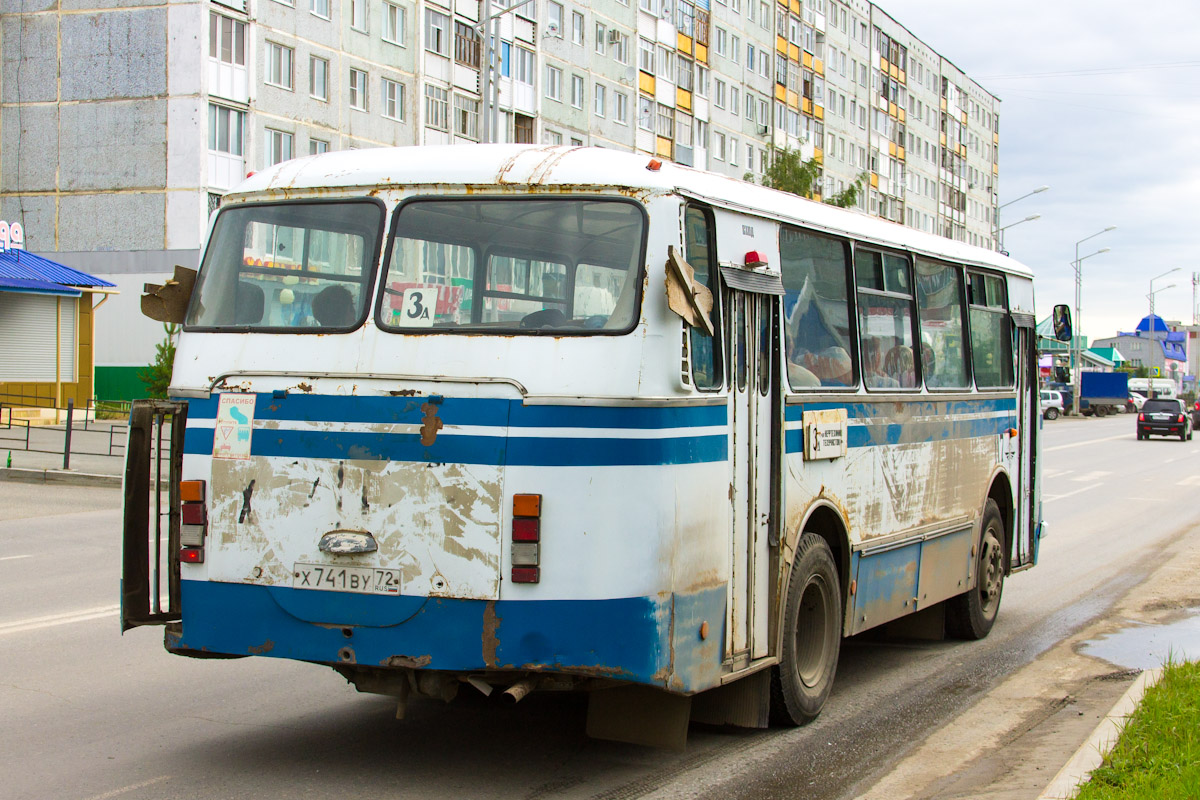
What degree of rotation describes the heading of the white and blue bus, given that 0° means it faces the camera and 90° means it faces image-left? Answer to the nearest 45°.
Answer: approximately 225°

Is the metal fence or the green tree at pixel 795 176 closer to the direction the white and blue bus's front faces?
the green tree

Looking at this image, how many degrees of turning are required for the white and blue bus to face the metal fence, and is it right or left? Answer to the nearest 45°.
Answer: approximately 90° to its left

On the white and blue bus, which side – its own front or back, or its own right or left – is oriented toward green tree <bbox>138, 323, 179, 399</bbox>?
left

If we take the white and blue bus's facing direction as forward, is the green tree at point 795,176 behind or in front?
in front
